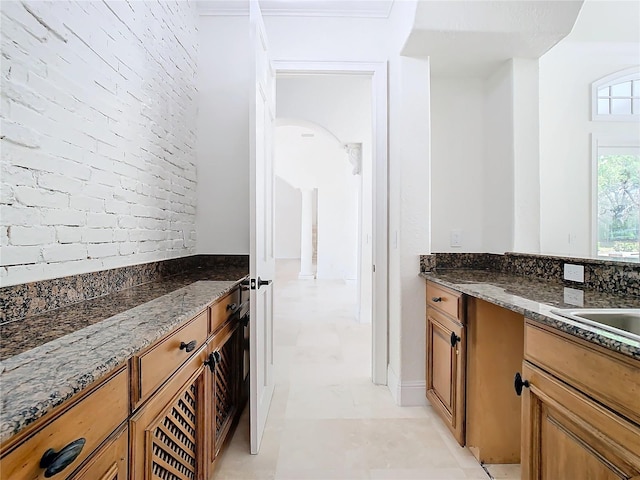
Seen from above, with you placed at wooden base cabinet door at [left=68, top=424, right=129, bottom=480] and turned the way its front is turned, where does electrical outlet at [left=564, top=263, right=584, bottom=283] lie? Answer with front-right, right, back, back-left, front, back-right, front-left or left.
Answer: front-left

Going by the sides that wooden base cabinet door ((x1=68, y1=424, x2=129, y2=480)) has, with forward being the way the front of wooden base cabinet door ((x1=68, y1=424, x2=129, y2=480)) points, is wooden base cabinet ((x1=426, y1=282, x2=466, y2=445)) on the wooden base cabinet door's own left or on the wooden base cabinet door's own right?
on the wooden base cabinet door's own left

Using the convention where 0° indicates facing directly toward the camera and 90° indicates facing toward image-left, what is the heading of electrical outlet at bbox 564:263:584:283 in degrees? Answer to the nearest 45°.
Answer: approximately 45°

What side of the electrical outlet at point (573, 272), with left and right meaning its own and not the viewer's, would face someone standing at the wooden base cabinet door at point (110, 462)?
front

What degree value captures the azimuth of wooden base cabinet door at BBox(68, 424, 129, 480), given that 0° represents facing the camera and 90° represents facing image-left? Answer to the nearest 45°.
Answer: approximately 315°

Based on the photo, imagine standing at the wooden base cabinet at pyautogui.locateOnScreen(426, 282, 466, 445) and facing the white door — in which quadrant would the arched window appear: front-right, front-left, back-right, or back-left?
back-right

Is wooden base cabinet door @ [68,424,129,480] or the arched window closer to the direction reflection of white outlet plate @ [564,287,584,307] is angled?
the wooden base cabinet door
